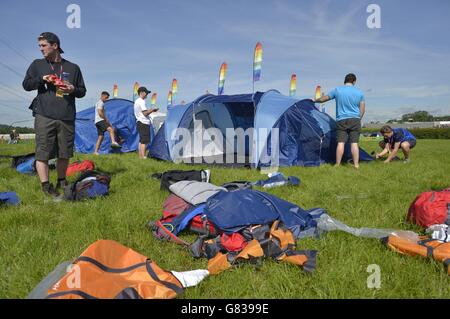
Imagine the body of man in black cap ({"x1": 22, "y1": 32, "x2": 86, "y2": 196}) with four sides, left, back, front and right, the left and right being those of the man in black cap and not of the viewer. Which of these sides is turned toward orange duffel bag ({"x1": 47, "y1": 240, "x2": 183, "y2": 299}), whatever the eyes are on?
front

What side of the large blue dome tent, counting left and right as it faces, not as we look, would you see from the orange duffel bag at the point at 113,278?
front

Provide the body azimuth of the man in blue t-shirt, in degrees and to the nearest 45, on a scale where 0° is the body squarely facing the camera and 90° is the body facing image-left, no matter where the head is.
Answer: approximately 180°

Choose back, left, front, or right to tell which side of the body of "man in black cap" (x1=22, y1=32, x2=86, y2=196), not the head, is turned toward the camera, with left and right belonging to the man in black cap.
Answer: front

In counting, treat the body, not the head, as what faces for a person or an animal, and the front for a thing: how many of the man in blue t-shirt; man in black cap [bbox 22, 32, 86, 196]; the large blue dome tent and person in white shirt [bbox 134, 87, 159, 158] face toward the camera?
2

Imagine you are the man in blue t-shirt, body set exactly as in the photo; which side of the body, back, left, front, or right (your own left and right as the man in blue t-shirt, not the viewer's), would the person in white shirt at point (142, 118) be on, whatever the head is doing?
left

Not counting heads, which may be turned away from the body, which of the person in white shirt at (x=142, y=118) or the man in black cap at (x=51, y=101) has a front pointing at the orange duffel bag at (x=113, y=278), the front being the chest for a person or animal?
the man in black cap

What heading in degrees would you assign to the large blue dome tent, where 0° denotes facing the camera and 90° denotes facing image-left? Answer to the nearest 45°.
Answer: approximately 0°

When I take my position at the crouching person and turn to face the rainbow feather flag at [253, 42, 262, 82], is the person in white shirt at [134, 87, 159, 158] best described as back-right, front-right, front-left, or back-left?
front-left

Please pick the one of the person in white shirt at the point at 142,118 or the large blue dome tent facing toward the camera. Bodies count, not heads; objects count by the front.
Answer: the large blue dome tent

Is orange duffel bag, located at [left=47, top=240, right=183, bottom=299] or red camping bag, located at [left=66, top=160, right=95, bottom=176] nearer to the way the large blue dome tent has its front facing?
the orange duffel bag

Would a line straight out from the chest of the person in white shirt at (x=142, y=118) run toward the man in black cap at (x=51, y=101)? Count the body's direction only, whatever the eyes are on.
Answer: no
